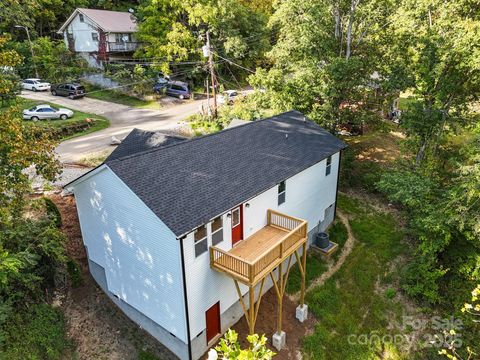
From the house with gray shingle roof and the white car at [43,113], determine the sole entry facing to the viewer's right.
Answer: the white car

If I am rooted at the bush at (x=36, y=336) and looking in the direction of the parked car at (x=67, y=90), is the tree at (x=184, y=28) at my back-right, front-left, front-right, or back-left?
front-right

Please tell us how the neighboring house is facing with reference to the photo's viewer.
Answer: facing the viewer and to the right of the viewer

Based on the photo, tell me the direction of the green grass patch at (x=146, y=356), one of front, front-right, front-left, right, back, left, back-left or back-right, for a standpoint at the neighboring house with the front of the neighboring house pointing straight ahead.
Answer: front-right

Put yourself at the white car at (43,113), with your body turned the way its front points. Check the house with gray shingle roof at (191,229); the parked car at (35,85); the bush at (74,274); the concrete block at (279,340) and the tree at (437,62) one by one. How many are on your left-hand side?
1

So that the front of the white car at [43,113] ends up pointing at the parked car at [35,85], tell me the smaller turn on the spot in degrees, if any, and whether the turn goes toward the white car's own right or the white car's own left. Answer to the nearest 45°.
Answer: approximately 90° to the white car's own left

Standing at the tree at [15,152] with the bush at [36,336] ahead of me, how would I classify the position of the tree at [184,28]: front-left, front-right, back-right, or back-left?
back-left

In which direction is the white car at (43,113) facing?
to the viewer's right

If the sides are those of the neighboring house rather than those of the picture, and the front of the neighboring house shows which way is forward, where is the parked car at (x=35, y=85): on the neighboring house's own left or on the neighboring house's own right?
on the neighboring house's own right

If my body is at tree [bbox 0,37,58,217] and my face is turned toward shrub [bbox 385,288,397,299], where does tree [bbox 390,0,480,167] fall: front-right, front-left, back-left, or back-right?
front-left

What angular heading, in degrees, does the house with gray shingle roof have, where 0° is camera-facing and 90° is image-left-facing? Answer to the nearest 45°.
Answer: approximately 135°
